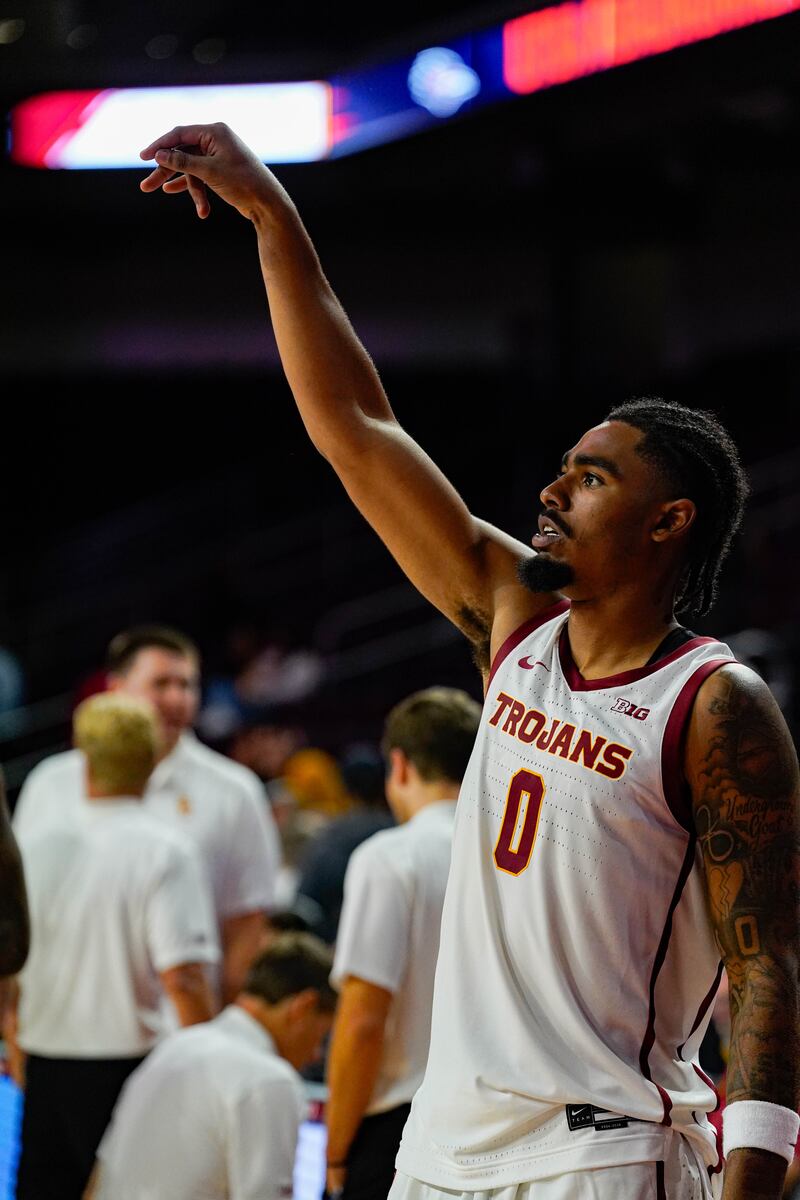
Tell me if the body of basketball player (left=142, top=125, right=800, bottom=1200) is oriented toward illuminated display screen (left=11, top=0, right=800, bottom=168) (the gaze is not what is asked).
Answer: no

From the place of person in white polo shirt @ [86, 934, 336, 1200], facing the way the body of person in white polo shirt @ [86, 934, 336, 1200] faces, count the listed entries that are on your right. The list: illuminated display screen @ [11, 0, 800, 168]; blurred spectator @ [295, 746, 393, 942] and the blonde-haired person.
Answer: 0

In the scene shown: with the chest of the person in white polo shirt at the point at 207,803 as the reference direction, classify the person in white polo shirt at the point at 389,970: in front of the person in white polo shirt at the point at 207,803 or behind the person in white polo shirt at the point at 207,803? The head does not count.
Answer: in front

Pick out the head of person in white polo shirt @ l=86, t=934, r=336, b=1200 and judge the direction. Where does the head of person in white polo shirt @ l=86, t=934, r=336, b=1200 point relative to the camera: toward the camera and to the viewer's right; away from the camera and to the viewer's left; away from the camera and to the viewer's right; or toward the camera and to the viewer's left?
away from the camera and to the viewer's right

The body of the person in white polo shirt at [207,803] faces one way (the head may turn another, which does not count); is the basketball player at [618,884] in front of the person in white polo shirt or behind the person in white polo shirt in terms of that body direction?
in front

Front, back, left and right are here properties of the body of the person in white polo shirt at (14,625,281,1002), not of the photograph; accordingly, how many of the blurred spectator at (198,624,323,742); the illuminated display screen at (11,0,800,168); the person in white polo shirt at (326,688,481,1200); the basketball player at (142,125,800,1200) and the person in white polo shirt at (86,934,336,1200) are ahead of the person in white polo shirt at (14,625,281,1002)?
3

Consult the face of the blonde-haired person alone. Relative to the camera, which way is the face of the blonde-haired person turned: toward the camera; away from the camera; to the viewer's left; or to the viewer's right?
away from the camera

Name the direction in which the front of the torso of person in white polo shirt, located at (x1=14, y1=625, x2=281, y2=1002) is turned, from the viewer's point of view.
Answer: toward the camera

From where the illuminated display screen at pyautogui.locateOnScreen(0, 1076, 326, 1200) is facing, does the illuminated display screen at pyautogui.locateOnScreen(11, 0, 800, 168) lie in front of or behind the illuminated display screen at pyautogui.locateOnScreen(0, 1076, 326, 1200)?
behind

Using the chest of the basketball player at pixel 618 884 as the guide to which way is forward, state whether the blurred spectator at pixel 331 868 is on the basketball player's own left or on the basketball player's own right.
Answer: on the basketball player's own right

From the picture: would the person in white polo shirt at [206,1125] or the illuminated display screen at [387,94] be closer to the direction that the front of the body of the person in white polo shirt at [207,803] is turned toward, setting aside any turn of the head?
the person in white polo shirt

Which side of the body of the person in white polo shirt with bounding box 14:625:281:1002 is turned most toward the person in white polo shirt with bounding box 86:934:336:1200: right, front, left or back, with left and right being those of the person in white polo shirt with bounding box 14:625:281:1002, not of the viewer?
front
